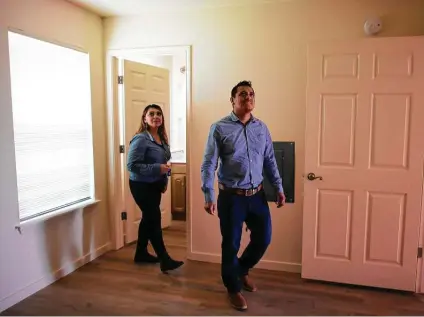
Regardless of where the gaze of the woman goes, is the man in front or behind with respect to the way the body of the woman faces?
in front

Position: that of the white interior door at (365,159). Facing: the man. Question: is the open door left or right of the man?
right

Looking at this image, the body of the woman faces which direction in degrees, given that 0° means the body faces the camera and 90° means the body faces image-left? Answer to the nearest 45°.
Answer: approximately 315°

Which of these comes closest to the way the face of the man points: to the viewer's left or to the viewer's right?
to the viewer's right

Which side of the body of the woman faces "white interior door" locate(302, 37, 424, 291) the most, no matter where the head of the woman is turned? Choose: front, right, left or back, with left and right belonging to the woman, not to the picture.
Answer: front

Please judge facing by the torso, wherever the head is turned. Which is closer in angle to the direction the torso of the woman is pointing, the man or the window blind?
the man

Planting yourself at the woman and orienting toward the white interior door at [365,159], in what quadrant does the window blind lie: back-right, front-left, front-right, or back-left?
back-right

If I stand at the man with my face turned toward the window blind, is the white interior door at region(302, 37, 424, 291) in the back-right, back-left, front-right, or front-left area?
back-right
